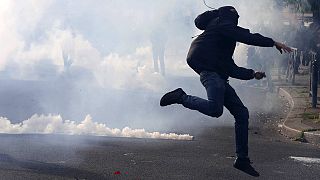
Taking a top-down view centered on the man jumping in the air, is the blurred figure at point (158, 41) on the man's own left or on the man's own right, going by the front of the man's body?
on the man's own left

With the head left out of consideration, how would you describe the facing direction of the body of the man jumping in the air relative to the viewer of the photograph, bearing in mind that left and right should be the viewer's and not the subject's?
facing to the right of the viewer

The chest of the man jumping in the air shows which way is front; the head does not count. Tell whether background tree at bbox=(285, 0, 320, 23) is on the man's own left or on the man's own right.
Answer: on the man's own left
